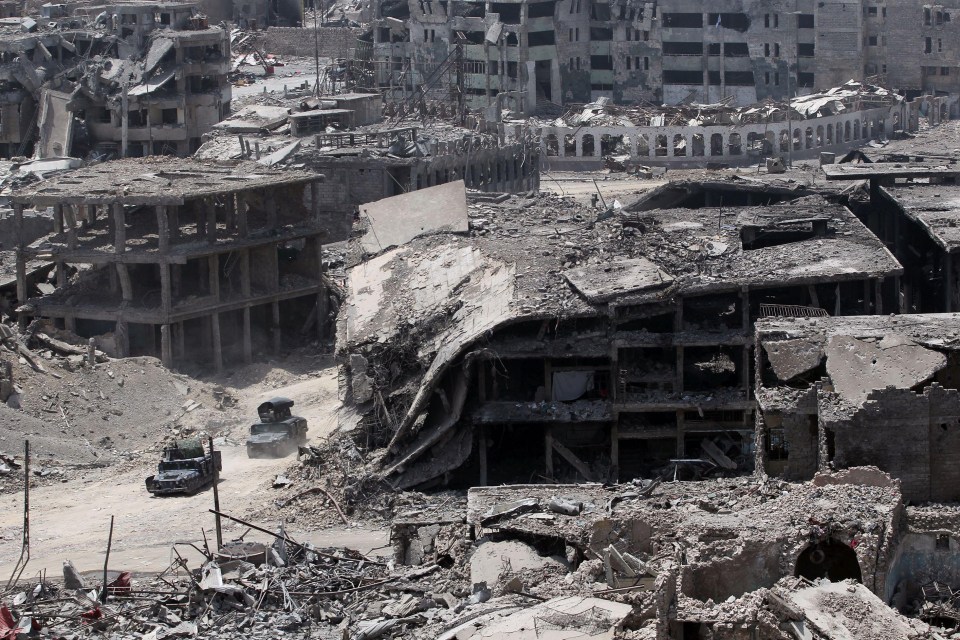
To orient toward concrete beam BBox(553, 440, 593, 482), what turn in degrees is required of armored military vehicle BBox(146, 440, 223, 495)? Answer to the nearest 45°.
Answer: approximately 135° to its left

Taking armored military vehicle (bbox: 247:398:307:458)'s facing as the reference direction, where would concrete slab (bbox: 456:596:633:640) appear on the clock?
The concrete slab is roughly at 10 o'clock from the armored military vehicle.

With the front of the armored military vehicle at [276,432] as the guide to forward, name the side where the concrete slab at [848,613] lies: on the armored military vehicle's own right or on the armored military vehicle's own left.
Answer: on the armored military vehicle's own left

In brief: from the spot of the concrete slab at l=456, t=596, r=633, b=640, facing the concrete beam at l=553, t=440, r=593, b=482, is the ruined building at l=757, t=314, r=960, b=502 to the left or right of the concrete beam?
right

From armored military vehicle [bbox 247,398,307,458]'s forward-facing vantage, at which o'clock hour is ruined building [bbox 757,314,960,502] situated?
The ruined building is roughly at 9 o'clock from the armored military vehicle.

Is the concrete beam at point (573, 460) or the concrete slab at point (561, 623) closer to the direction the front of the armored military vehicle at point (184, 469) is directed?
the concrete slab

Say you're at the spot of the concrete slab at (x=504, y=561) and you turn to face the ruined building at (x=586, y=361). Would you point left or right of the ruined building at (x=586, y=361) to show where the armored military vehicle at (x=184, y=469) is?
left
